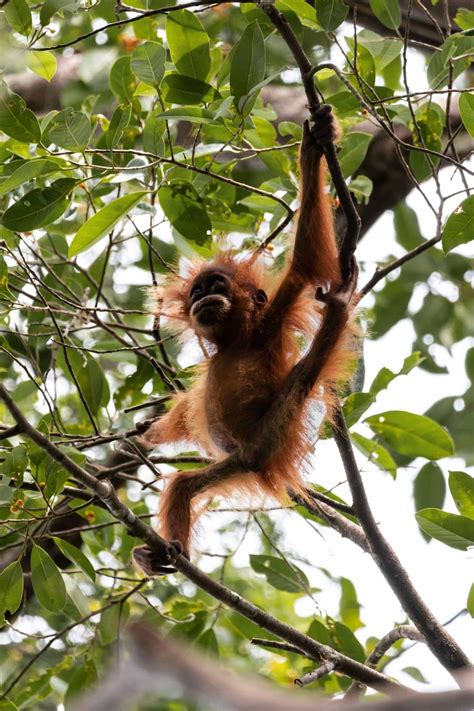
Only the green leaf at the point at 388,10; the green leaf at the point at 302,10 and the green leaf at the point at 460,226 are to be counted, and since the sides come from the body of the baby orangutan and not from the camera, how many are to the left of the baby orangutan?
3

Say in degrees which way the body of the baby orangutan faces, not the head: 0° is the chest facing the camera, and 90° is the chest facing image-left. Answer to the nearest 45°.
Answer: approximately 45°

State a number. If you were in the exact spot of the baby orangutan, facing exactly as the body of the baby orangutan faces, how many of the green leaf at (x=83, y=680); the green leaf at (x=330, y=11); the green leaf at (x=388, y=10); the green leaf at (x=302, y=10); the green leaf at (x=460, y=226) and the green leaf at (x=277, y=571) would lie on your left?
4

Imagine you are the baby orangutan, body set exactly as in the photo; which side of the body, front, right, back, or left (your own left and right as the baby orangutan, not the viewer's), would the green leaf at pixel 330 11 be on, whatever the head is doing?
left
